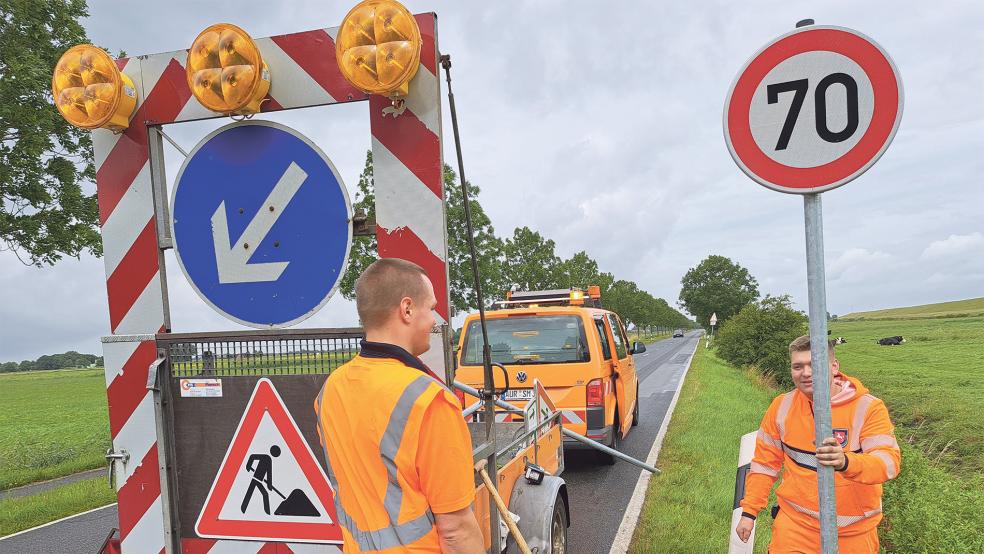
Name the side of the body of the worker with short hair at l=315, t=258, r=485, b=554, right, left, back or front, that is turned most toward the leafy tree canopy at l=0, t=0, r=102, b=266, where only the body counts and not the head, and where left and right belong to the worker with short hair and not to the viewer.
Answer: left

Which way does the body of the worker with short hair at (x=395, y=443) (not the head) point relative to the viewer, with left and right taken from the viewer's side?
facing away from the viewer and to the right of the viewer

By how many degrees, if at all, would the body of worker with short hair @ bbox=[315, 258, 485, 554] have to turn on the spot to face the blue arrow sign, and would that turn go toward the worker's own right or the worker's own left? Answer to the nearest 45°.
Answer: approximately 90° to the worker's own left

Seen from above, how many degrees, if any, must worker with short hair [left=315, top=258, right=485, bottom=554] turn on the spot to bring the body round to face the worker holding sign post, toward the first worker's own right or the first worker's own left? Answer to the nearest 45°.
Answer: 0° — they already face them

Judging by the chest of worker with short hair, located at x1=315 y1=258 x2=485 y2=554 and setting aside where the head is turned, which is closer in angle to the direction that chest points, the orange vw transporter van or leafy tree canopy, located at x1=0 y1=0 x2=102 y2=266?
the orange vw transporter van

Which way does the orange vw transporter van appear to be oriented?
away from the camera

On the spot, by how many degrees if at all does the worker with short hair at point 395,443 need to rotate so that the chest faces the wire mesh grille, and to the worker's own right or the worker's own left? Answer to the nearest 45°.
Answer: approximately 90° to the worker's own left
